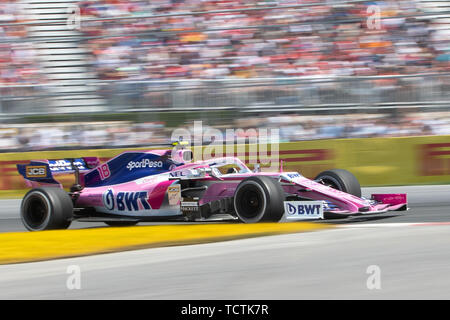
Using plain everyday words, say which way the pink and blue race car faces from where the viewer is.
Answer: facing the viewer and to the right of the viewer
